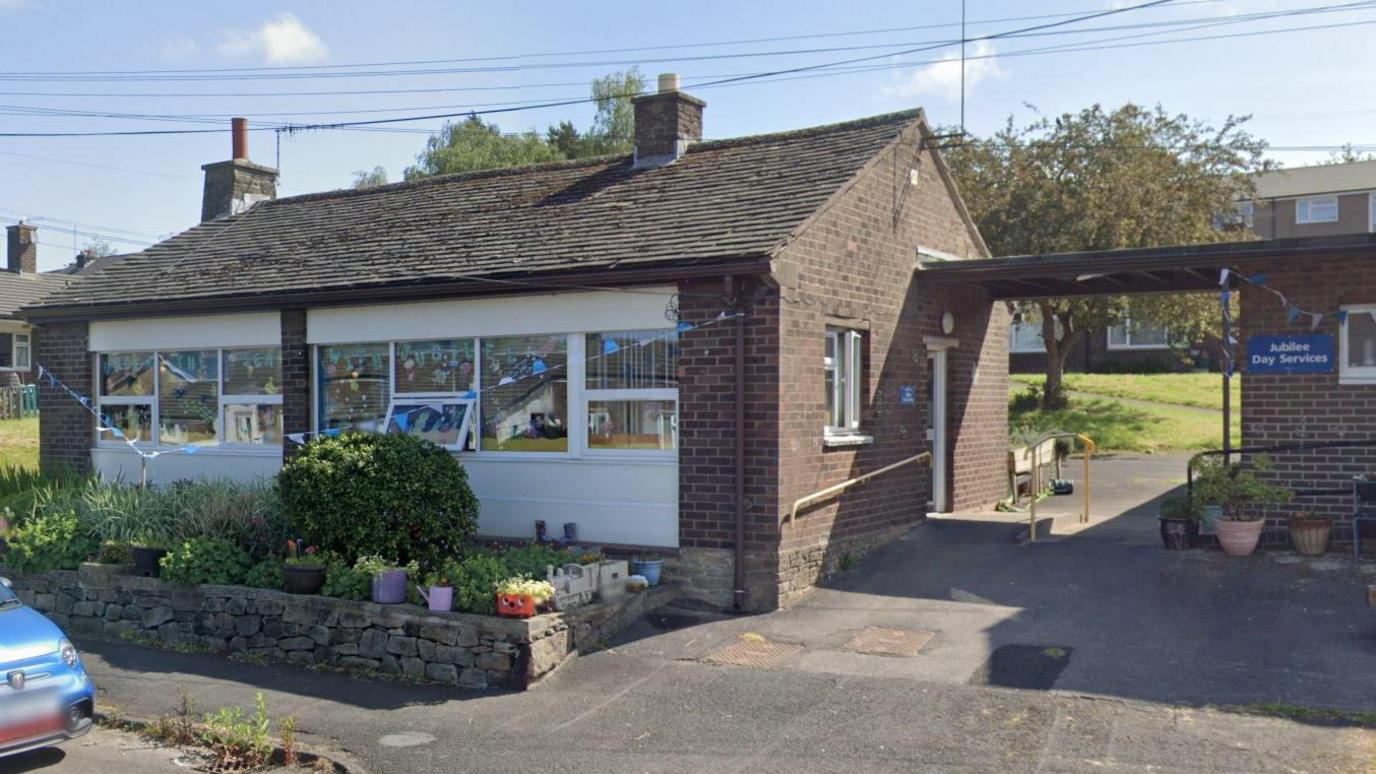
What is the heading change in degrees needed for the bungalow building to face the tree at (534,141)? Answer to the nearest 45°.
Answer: approximately 135° to its right

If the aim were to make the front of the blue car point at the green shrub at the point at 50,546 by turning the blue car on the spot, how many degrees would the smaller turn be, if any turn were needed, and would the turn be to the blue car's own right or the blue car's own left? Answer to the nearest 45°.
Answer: approximately 135° to the blue car's own left

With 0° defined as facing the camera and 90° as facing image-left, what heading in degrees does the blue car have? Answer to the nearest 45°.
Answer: approximately 315°

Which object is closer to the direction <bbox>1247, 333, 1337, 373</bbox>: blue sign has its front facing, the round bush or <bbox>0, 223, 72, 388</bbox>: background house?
the round bush

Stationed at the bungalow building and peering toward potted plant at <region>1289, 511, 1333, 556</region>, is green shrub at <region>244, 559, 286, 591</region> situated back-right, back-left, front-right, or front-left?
back-right
